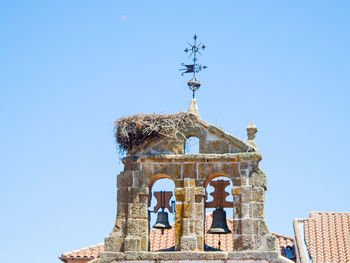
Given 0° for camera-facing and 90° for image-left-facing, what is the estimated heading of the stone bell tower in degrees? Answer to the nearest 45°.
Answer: approximately 0°
